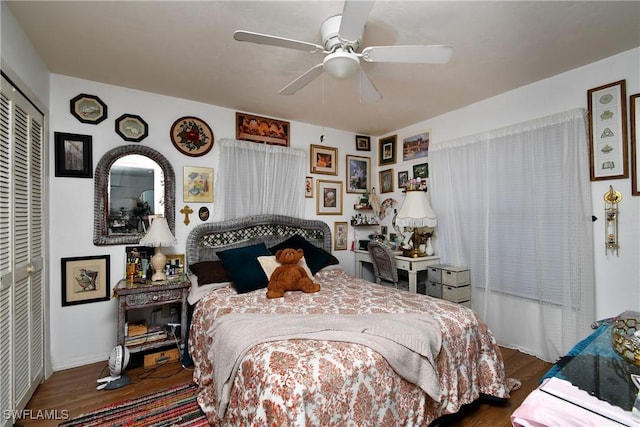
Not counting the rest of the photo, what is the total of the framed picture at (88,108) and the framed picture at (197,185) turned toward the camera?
2

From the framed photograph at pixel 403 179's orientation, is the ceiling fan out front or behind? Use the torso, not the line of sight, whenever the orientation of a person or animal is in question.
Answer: out front

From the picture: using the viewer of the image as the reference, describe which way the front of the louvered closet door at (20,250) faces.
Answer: facing to the right of the viewer

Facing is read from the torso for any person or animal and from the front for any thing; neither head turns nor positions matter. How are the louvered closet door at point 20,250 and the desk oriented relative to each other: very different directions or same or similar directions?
very different directions

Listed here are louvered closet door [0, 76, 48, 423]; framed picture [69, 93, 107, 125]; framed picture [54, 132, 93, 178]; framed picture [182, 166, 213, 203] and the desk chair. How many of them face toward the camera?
3

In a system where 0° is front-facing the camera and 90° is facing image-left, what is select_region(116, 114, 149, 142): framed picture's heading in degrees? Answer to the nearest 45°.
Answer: approximately 0°

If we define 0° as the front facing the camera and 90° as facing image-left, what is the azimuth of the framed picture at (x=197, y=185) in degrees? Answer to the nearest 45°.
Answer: approximately 0°
